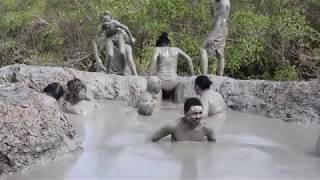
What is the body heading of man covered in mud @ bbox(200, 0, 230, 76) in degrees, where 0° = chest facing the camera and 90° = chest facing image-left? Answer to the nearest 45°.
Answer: approximately 45°

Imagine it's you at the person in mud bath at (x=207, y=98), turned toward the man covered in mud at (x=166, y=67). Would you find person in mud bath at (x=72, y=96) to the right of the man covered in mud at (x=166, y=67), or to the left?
left

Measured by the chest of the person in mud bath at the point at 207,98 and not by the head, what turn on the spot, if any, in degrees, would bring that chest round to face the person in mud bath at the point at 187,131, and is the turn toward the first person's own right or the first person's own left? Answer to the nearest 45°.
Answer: approximately 135° to the first person's own left

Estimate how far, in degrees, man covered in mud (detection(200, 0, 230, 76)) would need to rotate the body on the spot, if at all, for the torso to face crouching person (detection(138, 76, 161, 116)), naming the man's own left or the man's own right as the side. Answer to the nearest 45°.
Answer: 0° — they already face them

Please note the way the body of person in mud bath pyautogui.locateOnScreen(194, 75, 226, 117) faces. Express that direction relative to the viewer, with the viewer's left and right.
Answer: facing away from the viewer and to the left of the viewer
